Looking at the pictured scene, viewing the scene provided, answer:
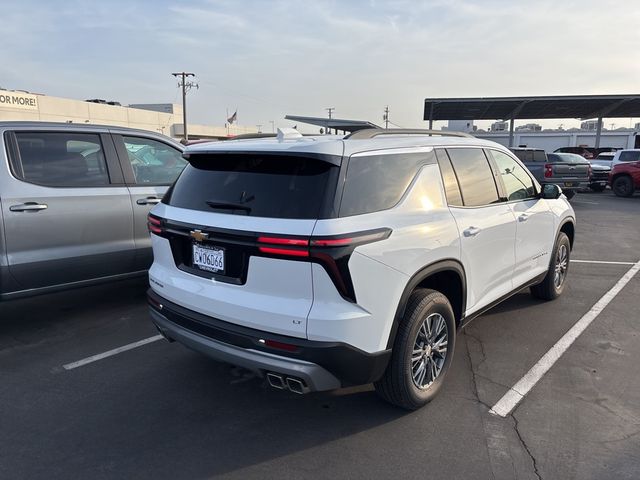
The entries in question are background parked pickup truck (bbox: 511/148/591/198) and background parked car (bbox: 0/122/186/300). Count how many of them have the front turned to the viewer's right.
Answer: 1

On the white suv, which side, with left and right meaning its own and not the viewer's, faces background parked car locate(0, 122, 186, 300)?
left

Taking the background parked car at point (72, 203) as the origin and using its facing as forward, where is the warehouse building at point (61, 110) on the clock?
The warehouse building is roughly at 9 o'clock from the background parked car.

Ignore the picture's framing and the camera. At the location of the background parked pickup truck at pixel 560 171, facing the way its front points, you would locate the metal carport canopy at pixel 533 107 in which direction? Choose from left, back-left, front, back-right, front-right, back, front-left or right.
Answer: front-right

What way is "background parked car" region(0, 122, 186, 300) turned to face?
to the viewer's right

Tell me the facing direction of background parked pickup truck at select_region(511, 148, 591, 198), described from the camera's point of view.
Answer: facing away from the viewer and to the left of the viewer

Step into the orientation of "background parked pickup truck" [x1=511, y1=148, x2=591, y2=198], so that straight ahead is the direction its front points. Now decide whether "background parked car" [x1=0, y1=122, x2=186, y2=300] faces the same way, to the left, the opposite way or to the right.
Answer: to the right

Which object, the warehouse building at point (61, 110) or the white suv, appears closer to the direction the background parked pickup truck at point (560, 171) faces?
the warehouse building

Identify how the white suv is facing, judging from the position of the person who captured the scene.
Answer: facing away from the viewer and to the right of the viewer

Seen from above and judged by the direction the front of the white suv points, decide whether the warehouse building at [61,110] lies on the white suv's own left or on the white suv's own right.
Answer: on the white suv's own left
